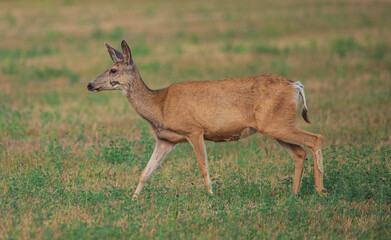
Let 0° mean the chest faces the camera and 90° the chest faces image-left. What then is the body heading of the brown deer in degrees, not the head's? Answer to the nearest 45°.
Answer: approximately 90°
